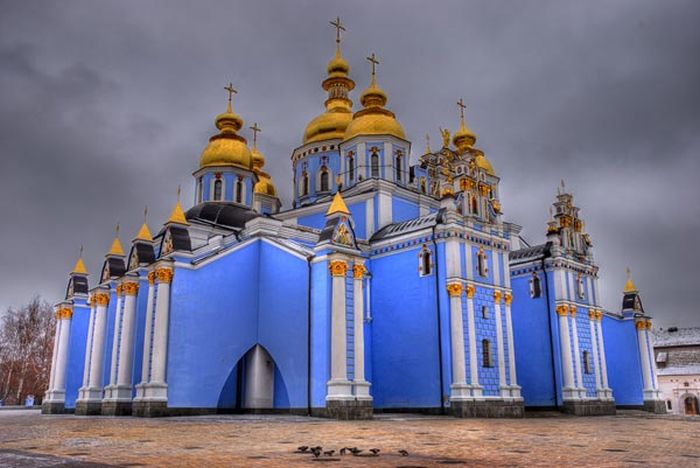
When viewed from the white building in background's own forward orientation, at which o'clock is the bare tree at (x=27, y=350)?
The bare tree is roughly at 2 o'clock from the white building in background.

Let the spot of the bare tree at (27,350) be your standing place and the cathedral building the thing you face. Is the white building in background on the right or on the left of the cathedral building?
left

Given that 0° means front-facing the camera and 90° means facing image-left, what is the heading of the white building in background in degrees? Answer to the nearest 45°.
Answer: approximately 0°

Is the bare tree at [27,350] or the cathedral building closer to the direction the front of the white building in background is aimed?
the cathedral building
